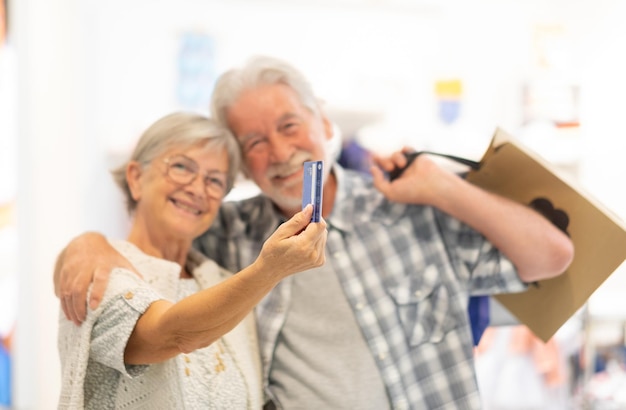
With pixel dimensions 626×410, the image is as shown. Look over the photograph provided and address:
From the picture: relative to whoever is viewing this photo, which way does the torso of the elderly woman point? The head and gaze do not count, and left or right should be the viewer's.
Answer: facing the viewer and to the right of the viewer
